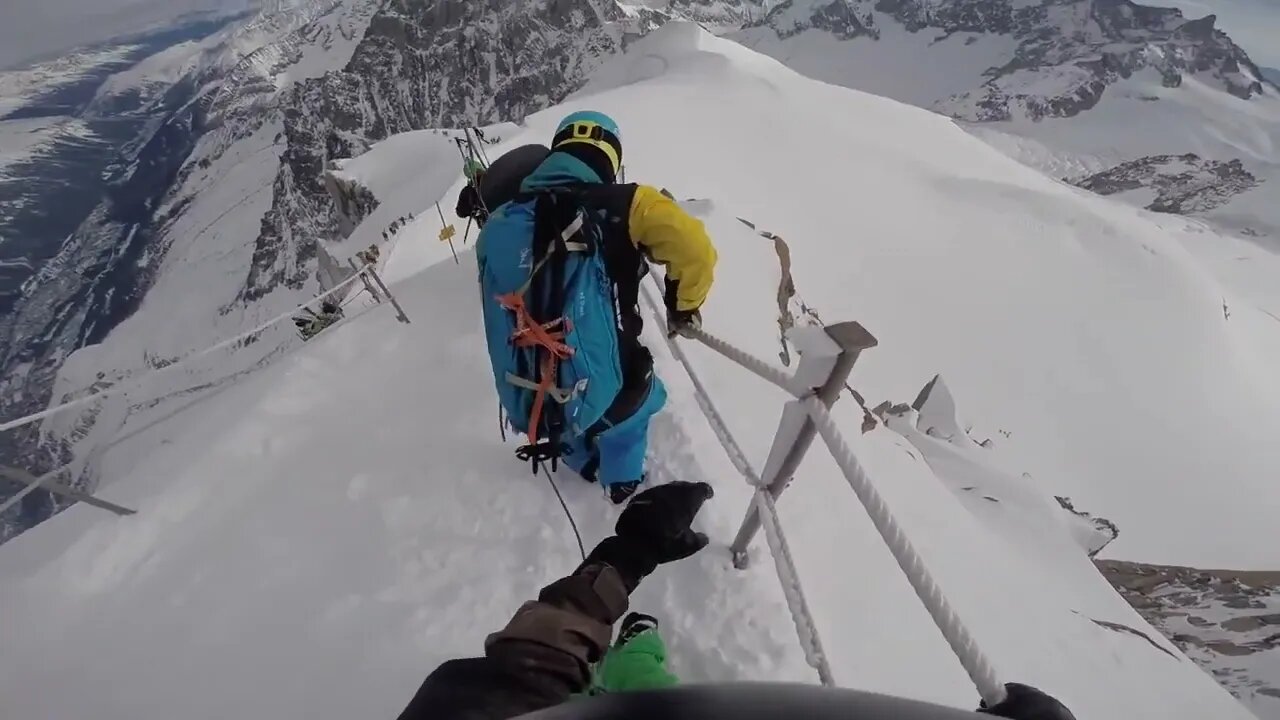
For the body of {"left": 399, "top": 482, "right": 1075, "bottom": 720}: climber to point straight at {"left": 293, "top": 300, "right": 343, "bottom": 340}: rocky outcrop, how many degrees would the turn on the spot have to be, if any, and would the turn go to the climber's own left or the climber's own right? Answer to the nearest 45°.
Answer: approximately 45° to the climber's own left

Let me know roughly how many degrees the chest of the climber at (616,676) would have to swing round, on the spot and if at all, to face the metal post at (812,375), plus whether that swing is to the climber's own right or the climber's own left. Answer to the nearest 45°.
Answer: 0° — they already face it

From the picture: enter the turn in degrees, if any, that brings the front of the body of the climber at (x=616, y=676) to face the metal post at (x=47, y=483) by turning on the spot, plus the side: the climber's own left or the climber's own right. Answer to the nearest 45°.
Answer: approximately 90° to the climber's own left

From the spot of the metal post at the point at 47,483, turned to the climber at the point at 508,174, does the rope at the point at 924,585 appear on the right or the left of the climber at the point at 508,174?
right

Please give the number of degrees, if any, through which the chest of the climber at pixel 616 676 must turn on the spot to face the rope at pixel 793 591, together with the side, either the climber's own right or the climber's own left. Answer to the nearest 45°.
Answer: approximately 45° to the climber's own right

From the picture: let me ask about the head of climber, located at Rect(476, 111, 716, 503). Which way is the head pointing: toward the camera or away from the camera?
away from the camera

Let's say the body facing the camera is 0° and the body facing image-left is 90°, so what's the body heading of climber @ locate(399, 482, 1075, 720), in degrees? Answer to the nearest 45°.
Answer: approximately 180°

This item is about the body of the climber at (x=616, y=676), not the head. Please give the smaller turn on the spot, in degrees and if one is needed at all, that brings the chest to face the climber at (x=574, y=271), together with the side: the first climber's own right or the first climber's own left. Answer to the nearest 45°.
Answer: approximately 45° to the first climber's own left

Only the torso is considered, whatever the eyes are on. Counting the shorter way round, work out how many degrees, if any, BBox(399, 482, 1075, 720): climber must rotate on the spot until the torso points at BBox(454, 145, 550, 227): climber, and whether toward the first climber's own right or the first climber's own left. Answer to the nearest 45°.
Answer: approximately 45° to the first climber's own left
